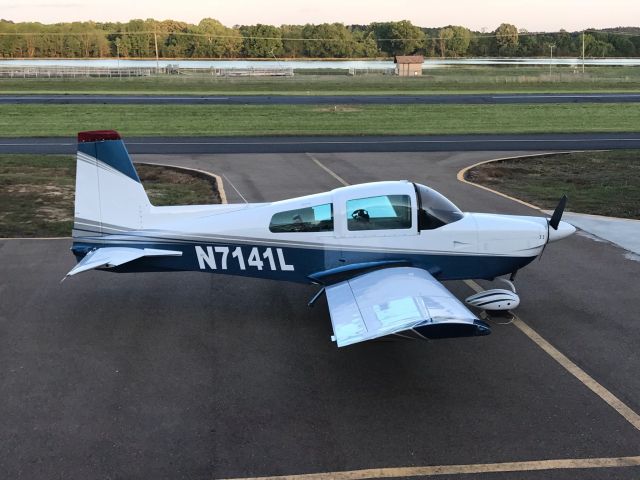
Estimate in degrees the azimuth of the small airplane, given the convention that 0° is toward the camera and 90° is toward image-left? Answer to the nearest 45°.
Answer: approximately 270°
